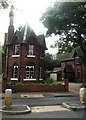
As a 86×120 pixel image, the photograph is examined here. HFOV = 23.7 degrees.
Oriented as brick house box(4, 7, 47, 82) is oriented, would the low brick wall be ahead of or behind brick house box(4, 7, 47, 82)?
ahead

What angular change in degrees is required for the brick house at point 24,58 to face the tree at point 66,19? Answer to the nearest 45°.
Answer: approximately 45° to its left

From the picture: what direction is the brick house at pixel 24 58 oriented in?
toward the camera
